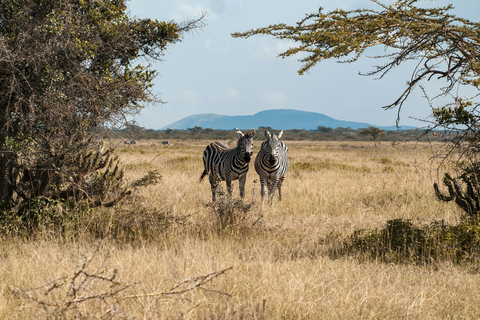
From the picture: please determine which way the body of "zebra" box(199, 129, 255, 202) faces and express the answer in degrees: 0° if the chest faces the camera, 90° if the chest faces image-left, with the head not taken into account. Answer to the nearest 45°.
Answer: approximately 315°

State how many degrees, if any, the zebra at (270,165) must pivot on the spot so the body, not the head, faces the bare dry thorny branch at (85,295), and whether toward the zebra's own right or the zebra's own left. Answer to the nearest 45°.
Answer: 0° — it already faces it

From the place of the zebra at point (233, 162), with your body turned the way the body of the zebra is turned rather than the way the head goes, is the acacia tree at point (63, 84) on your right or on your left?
on your right

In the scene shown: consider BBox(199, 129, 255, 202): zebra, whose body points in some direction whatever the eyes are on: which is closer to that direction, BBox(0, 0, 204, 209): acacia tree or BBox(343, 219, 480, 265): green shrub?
the green shrub

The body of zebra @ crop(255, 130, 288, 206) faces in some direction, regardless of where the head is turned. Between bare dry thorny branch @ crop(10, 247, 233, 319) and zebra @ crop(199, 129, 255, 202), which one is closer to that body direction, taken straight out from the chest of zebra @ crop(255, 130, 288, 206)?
the bare dry thorny branch

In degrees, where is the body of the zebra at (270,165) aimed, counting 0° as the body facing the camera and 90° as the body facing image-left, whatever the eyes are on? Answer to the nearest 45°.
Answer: approximately 0°

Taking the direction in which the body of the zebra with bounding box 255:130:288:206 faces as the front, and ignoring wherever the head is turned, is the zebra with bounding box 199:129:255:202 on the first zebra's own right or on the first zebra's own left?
on the first zebra's own right
